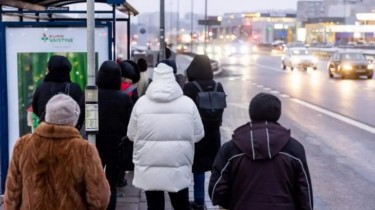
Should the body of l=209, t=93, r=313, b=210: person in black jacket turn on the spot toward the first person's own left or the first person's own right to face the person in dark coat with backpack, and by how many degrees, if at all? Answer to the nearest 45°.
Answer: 0° — they already face them

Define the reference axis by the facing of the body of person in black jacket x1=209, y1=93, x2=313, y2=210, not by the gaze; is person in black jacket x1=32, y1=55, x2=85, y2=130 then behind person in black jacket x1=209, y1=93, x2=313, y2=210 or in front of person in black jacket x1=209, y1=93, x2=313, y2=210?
in front

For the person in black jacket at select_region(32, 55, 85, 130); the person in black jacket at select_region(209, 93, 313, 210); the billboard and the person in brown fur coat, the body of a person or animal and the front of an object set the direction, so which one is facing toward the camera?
the billboard

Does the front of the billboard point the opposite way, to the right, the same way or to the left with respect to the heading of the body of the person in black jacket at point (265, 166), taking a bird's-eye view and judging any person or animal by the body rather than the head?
the opposite way

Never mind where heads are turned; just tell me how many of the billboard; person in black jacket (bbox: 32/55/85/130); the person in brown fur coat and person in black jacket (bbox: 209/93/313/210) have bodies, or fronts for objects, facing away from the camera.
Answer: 3

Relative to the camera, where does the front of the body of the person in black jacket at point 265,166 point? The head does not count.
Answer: away from the camera

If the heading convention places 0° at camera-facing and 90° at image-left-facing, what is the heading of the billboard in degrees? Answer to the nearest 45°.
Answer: approximately 0°

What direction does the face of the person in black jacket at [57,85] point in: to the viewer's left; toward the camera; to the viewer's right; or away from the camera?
away from the camera

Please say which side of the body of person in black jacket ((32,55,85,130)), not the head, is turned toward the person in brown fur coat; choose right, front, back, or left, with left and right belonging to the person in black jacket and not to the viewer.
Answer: back

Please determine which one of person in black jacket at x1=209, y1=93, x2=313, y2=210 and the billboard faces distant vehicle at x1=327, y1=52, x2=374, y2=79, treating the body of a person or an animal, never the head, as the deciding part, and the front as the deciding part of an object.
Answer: the person in black jacket

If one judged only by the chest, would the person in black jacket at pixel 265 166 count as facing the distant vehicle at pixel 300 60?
yes

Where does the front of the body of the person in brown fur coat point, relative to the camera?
away from the camera

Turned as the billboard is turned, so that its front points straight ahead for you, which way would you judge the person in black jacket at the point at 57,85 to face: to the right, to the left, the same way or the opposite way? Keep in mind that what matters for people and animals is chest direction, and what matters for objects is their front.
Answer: the opposite way

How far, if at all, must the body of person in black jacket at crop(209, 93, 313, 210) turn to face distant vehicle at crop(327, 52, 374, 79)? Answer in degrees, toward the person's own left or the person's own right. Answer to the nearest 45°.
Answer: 0° — they already face it

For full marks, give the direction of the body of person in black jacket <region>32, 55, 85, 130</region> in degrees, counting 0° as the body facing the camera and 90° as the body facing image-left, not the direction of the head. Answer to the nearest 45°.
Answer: approximately 180°

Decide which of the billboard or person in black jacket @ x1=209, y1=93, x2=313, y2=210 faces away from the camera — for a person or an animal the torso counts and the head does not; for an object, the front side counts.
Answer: the person in black jacket
